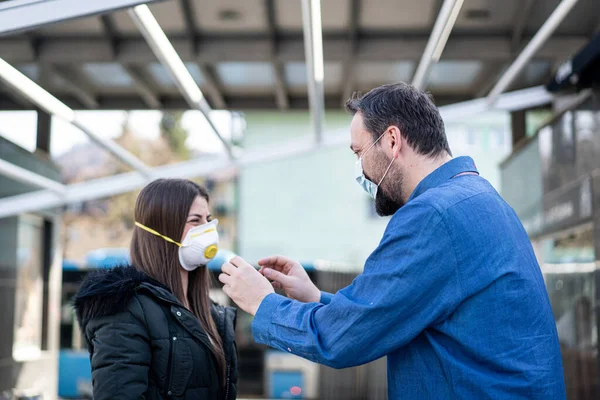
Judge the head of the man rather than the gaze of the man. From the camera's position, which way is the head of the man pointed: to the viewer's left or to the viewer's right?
to the viewer's left

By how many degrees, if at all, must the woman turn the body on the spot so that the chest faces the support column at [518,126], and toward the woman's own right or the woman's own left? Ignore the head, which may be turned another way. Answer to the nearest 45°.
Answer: approximately 90° to the woman's own left

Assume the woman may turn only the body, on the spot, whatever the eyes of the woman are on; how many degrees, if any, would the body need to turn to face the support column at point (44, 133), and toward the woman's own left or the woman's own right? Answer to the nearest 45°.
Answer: approximately 135° to the woman's own left

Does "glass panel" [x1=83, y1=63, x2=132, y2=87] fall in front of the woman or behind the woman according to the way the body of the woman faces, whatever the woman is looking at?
behind

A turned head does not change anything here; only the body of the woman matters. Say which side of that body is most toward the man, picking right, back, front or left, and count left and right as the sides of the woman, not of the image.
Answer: front

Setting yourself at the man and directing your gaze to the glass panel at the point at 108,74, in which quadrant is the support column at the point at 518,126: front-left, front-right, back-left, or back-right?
front-right

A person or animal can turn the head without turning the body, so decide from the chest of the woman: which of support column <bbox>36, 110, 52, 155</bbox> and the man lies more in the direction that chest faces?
the man

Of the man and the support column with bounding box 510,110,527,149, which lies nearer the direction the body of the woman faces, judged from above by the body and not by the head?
the man

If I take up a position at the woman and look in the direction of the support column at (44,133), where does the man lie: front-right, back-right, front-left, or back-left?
back-right

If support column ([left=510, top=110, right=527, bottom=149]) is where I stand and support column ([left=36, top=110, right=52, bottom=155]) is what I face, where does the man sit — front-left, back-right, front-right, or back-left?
front-left

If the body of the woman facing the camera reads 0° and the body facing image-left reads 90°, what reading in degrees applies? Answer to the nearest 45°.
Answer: approximately 315°
